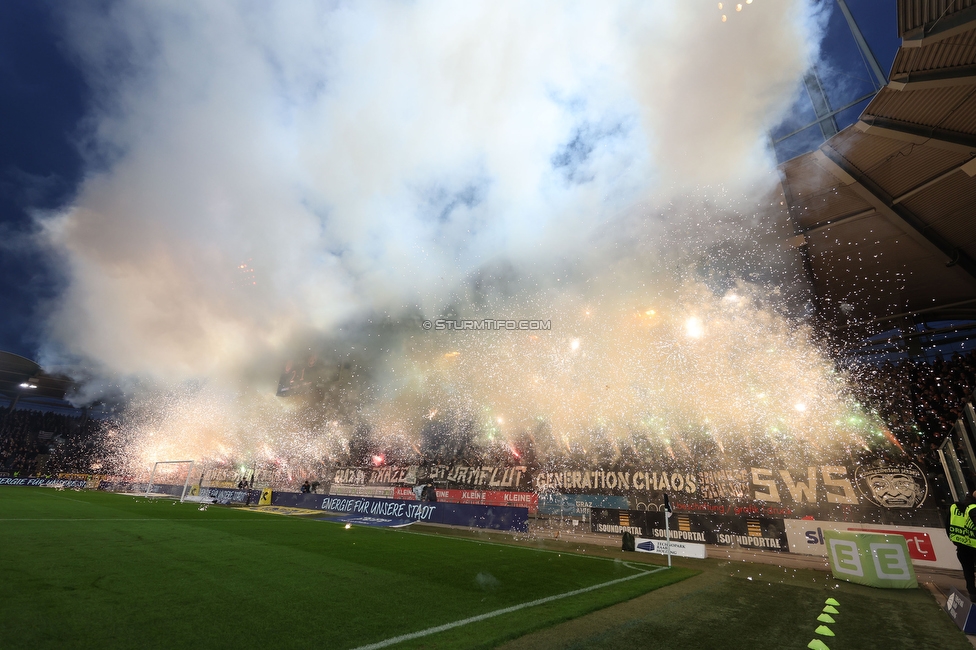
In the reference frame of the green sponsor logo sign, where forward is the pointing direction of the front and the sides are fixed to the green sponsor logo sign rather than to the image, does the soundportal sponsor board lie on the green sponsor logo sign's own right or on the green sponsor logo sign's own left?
on the green sponsor logo sign's own right

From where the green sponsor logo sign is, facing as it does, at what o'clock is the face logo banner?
The face logo banner is roughly at 5 o'clock from the green sponsor logo sign.

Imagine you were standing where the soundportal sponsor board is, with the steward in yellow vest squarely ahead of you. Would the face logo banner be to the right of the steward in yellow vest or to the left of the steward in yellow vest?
left

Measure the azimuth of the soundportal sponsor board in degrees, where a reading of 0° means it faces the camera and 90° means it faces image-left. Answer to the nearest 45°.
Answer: approximately 45°

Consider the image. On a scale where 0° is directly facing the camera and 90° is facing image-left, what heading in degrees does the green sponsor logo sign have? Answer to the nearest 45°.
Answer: approximately 45°

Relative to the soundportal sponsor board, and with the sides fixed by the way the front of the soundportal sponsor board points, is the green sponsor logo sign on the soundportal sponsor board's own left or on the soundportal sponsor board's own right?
on the soundportal sponsor board's own left
